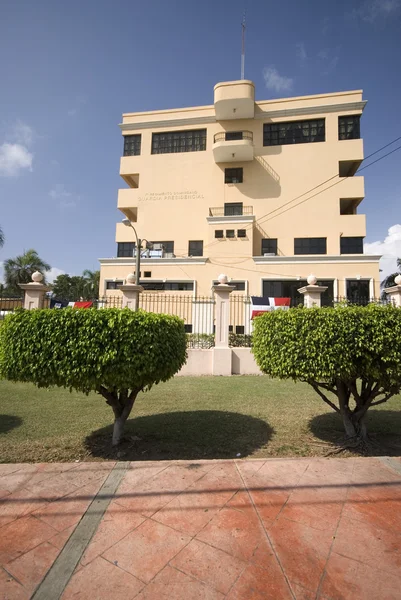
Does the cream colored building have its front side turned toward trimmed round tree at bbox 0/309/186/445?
yes

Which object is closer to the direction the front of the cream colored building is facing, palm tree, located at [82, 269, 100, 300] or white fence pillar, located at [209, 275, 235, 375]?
the white fence pillar

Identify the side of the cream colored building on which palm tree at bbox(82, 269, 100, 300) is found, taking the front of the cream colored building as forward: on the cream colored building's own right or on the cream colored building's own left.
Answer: on the cream colored building's own right

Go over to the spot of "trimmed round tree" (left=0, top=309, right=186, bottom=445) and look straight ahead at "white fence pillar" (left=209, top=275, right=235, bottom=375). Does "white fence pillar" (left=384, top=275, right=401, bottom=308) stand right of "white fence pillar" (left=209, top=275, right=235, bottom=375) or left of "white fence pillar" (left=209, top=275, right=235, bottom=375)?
right

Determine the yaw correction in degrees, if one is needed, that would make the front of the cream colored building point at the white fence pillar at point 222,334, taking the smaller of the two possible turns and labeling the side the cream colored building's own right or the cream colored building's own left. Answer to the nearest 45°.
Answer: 0° — it already faces it

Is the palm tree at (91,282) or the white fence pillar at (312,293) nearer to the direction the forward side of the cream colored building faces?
the white fence pillar

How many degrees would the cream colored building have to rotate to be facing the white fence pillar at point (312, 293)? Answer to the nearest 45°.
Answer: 0° — it already faces it

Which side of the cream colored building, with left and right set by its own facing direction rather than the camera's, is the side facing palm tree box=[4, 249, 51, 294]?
right

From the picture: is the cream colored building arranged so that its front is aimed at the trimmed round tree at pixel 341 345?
yes

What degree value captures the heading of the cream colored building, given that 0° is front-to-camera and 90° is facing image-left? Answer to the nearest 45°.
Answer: approximately 0°
